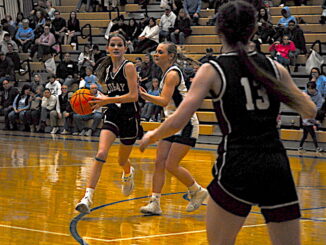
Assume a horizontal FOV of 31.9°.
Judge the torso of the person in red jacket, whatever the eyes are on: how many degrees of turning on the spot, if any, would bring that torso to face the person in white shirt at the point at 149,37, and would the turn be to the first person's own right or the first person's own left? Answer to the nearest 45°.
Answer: approximately 135° to the first person's own right

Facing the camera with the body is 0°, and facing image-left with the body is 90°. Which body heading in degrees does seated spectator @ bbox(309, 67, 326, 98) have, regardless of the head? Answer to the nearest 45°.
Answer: approximately 45°

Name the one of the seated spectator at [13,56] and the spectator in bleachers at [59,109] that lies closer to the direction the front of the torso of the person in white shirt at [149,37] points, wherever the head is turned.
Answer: the spectator in bleachers

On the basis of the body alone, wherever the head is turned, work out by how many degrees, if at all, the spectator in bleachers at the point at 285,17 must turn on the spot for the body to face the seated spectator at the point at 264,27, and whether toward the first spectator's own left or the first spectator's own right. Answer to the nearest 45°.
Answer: approximately 45° to the first spectator's own right

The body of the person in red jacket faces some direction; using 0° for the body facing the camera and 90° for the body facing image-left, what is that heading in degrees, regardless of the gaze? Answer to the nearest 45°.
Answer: approximately 0°

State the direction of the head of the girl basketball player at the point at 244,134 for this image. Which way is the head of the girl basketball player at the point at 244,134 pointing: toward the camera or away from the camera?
away from the camera

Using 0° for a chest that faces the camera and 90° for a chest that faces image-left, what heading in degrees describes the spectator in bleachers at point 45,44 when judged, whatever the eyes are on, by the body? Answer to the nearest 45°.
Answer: approximately 45°

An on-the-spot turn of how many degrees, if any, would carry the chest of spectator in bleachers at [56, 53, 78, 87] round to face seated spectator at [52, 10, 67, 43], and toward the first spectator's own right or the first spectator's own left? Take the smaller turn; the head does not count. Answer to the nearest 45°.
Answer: approximately 180°

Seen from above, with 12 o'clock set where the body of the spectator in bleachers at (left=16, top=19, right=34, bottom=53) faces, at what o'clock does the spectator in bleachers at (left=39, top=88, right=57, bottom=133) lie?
the spectator in bleachers at (left=39, top=88, right=57, bottom=133) is roughly at 12 o'clock from the spectator in bleachers at (left=16, top=19, right=34, bottom=53).

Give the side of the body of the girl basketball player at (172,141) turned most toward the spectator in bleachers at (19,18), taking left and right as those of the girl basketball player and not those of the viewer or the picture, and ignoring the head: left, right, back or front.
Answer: right
